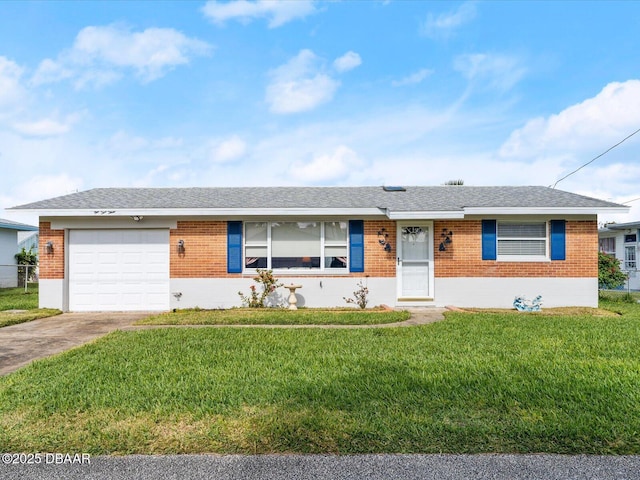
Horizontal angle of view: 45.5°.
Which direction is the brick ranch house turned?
toward the camera

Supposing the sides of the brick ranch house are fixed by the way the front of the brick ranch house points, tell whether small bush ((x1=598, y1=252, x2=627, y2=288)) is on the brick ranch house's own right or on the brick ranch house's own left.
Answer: on the brick ranch house's own left

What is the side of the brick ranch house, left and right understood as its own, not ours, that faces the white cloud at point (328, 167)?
back

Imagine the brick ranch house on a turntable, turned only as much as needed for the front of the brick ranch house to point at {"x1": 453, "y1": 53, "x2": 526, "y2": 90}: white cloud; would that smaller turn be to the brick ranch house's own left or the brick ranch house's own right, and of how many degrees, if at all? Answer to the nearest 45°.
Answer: approximately 135° to the brick ranch house's own left

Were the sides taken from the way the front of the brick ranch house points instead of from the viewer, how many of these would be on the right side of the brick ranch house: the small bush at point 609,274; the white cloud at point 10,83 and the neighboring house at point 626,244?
1

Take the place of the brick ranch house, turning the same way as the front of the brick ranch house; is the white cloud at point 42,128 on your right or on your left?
on your right

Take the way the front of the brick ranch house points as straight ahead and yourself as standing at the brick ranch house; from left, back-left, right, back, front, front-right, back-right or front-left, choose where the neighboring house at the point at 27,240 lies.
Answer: back-right
